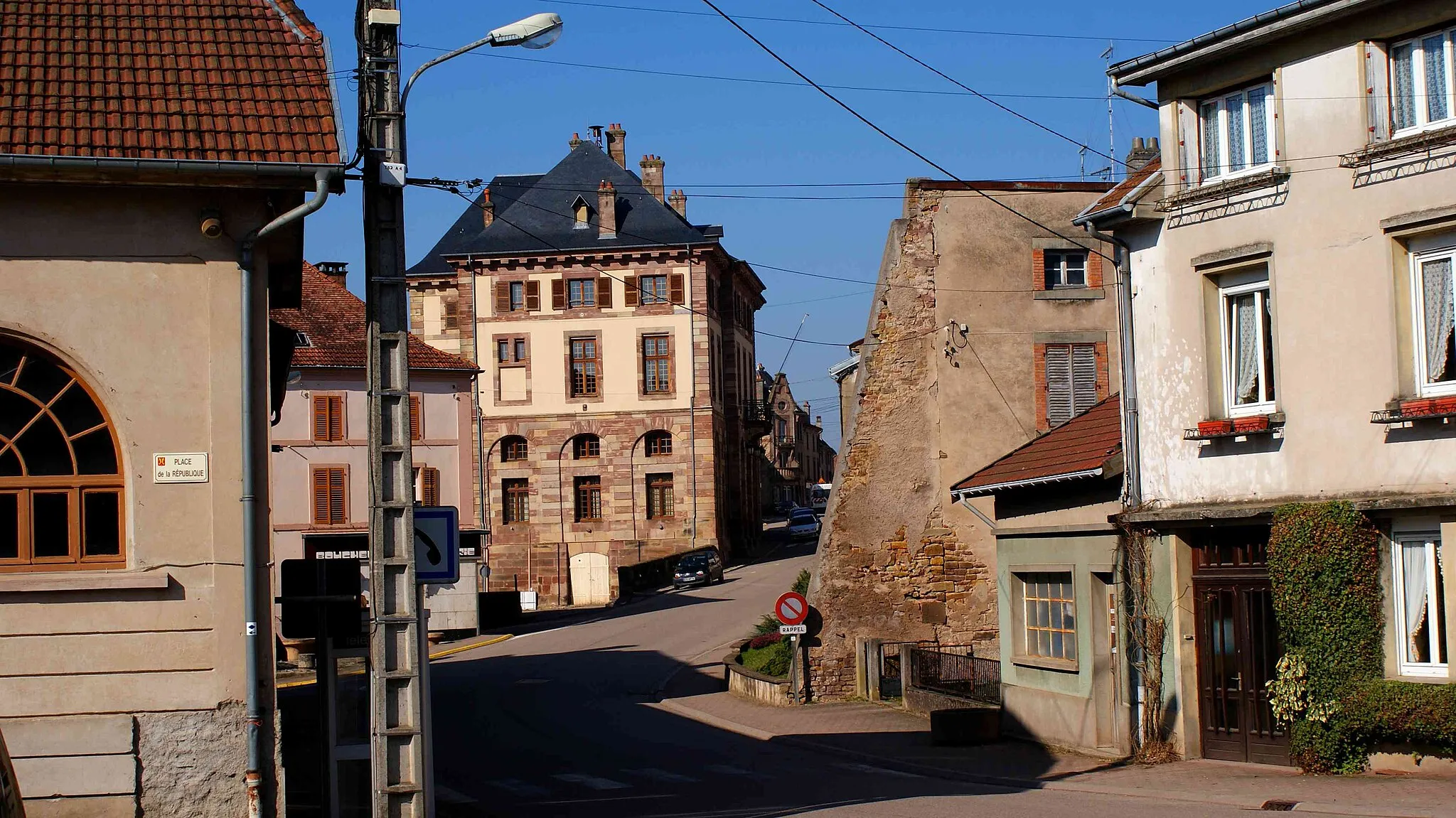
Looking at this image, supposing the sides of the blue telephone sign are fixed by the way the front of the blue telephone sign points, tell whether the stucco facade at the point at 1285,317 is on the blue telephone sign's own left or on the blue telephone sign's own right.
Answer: on the blue telephone sign's own left

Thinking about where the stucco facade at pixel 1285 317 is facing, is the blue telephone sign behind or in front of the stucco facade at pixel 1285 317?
in front

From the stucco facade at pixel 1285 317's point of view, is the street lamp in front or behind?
in front

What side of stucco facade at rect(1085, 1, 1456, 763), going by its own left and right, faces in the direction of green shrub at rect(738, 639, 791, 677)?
right

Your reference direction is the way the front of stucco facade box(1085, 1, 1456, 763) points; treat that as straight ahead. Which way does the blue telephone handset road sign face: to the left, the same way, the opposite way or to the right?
to the left

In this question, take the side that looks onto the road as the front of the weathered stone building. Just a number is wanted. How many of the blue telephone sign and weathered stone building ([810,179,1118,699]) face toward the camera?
2

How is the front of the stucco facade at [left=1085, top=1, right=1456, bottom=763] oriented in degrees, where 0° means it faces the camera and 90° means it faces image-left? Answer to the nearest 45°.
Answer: approximately 45°

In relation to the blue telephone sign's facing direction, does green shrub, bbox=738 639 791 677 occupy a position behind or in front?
behind
